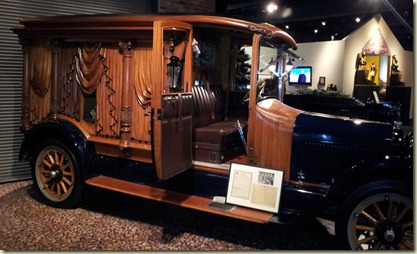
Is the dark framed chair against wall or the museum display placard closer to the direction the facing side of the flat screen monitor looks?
the museum display placard

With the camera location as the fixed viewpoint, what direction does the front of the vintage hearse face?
facing the viewer and to the right of the viewer

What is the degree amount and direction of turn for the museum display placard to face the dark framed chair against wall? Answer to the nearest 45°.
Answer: approximately 180°

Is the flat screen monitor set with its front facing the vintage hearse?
yes

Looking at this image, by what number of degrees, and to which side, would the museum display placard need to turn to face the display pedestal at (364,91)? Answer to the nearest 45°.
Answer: approximately 180°

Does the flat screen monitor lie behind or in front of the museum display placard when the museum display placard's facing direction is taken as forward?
behind

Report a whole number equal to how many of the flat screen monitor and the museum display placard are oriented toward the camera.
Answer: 2

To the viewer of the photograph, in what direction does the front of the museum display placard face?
facing the viewer

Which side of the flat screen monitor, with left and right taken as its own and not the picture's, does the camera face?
front
